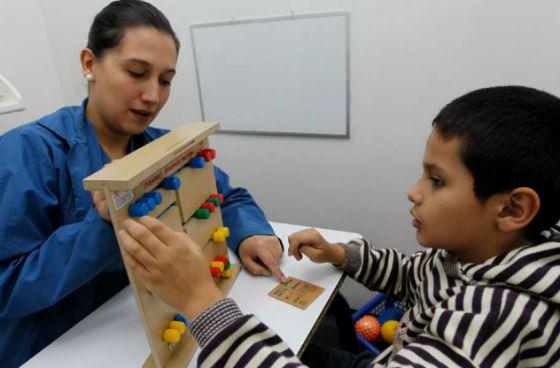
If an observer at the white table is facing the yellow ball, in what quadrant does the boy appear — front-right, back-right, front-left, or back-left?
front-right

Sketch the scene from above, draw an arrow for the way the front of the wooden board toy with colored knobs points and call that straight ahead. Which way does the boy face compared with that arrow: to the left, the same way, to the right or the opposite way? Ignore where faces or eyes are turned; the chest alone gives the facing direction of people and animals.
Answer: the opposite way

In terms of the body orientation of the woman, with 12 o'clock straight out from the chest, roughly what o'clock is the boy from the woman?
The boy is roughly at 12 o'clock from the woman.

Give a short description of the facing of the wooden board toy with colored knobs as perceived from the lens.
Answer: facing the viewer and to the right of the viewer

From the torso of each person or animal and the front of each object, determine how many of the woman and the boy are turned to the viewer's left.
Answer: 1

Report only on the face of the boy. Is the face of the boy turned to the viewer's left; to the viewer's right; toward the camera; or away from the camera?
to the viewer's left

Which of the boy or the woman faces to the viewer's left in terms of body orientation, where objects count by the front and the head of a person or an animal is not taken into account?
the boy

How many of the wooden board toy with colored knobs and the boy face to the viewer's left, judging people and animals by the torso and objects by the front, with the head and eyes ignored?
1

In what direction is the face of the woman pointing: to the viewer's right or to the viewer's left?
to the viewer's right

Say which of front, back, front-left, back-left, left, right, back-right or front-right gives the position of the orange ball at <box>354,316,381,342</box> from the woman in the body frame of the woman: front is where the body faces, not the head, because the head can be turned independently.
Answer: front-left

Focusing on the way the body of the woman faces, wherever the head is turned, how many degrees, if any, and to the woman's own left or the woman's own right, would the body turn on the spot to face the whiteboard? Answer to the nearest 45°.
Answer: approximately 90° to the woman's own left

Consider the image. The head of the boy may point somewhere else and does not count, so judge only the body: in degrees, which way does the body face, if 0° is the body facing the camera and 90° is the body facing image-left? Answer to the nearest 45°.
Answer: approximately 90°
